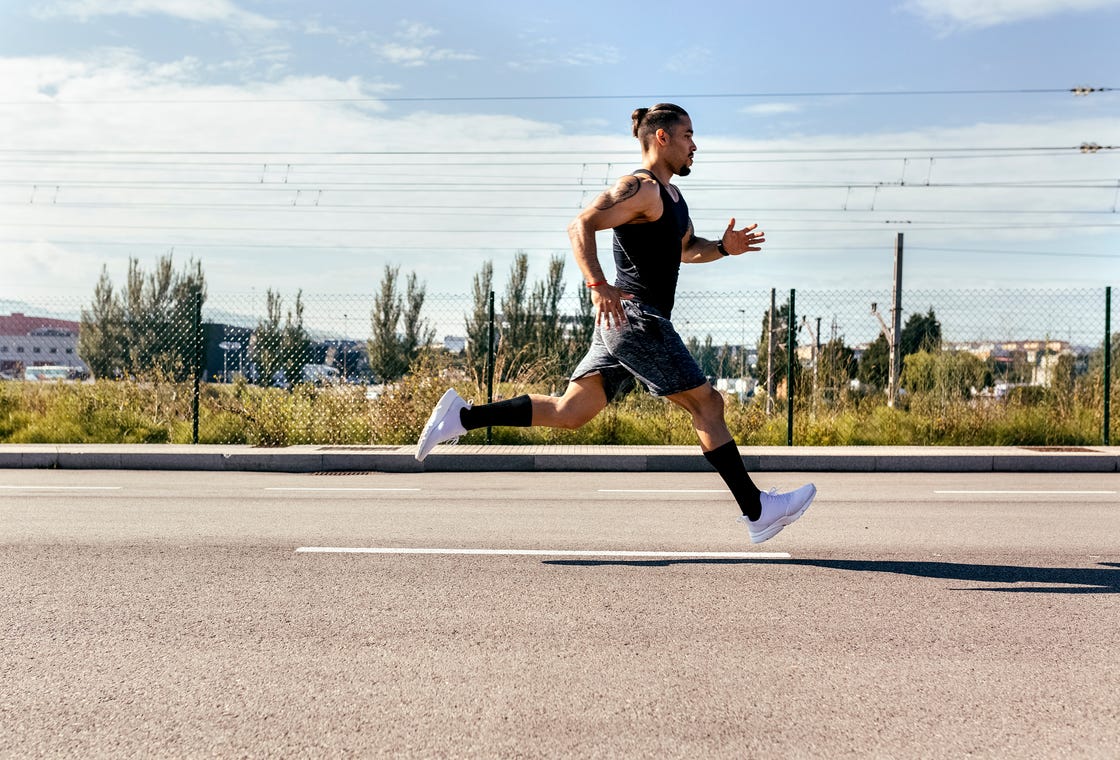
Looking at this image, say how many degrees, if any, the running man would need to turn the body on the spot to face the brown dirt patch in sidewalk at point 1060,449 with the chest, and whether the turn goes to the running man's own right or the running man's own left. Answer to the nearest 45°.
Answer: approximately 45° to the running man's own left

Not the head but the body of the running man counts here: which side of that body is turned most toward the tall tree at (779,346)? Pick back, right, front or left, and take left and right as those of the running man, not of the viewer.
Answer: left

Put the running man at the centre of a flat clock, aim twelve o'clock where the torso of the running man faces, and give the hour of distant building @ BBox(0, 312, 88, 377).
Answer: The distant building is roughly at 8 o'clock from the running man.

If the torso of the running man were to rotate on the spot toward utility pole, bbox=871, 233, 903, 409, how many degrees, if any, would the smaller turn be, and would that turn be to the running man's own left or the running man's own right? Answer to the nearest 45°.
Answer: approximately 90° to the running man's own left

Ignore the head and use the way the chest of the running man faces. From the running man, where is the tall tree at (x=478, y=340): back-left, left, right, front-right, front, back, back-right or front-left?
left

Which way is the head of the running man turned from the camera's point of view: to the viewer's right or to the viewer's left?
to the viewer's right

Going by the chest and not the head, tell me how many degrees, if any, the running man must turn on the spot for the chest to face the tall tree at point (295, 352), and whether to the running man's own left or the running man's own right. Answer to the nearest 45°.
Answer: approximately 135° to the running man's own left

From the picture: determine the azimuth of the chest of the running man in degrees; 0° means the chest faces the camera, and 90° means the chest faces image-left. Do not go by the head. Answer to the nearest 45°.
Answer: approximately 270°

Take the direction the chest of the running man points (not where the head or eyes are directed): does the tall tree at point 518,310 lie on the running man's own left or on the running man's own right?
on the running man's own left

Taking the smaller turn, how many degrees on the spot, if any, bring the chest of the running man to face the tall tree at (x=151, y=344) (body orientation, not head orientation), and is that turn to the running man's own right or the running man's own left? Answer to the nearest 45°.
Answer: approximately 135° to the running man's own left

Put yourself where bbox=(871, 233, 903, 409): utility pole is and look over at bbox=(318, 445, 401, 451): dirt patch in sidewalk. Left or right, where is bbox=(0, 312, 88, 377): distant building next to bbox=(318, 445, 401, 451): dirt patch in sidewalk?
right

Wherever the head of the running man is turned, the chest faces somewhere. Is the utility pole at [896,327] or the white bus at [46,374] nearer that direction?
the utility pole

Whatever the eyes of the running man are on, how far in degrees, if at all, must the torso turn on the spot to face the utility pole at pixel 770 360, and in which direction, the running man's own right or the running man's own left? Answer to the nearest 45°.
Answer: approximately 90° to the running man's own left
